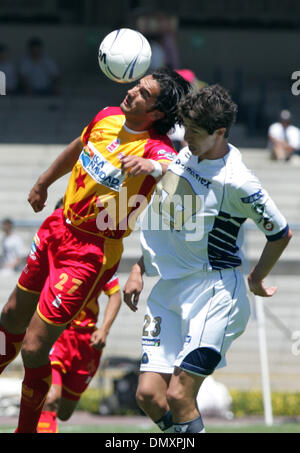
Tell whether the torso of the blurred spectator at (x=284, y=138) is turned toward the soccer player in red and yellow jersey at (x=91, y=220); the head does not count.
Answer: yes

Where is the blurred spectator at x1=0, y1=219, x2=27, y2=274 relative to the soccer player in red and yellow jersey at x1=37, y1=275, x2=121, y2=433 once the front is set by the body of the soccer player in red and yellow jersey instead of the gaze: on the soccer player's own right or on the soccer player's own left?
on the soccer player's own right

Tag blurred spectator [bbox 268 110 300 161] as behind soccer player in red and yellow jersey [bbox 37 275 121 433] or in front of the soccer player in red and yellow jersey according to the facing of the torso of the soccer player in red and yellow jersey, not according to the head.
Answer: behind

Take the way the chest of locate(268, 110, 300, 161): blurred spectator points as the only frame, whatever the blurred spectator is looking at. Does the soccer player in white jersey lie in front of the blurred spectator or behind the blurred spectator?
in front

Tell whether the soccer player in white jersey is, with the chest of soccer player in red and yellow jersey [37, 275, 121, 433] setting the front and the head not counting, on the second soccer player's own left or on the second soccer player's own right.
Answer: on the second soccer player's own left

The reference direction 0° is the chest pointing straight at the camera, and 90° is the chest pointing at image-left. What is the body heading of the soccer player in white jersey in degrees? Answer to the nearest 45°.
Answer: approximately 45°

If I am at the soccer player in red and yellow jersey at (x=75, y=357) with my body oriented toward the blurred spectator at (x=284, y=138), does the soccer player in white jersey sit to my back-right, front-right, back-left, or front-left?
back-right
